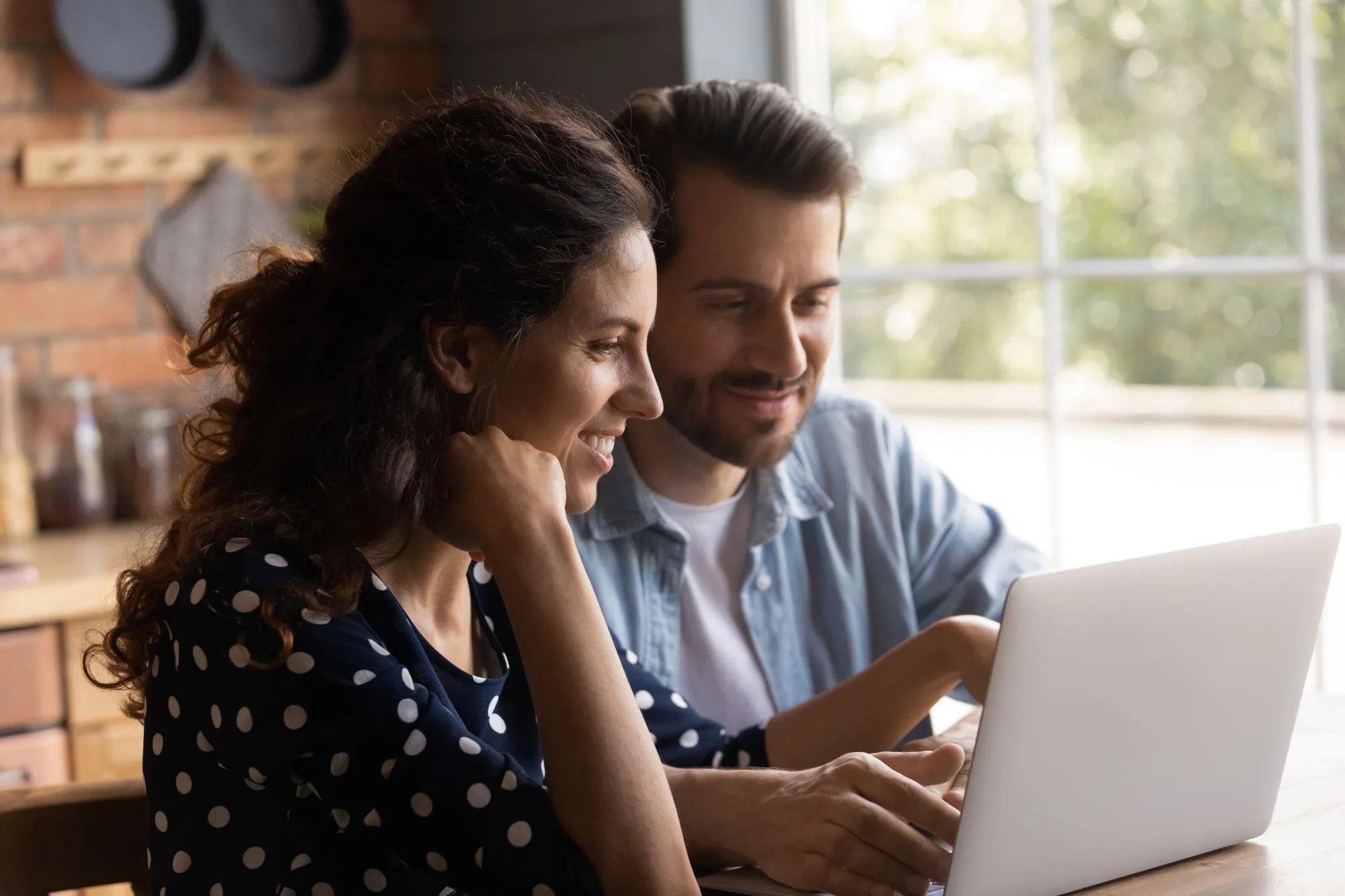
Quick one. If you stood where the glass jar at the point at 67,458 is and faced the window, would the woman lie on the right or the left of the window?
right

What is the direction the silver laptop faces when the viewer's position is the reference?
facing away from the viewer and to the left of the viewer

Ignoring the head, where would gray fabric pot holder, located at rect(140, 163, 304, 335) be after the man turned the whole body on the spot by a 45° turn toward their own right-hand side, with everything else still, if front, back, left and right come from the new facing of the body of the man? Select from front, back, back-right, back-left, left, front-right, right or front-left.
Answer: right

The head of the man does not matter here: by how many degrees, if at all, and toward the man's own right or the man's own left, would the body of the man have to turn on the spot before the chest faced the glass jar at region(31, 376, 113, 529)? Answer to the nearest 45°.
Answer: approximately 135° to the man's own right

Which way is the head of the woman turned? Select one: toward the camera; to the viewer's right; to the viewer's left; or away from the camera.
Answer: to the viewer's right

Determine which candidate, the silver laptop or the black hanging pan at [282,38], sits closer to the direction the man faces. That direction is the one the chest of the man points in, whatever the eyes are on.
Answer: the silver laptop

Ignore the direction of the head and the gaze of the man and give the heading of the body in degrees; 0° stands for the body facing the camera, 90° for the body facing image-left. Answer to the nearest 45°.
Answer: approximately 0°

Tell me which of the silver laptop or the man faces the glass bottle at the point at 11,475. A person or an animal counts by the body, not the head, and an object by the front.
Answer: the silver laptop

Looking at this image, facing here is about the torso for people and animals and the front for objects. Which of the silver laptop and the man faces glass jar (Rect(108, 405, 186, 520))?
the silver laptop

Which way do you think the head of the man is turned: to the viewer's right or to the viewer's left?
to the viewer's right

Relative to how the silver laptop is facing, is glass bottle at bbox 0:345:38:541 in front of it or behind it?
in front

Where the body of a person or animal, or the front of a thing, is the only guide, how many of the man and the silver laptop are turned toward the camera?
1

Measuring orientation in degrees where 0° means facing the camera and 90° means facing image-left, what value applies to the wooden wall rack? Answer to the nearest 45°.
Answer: approximately 0°
